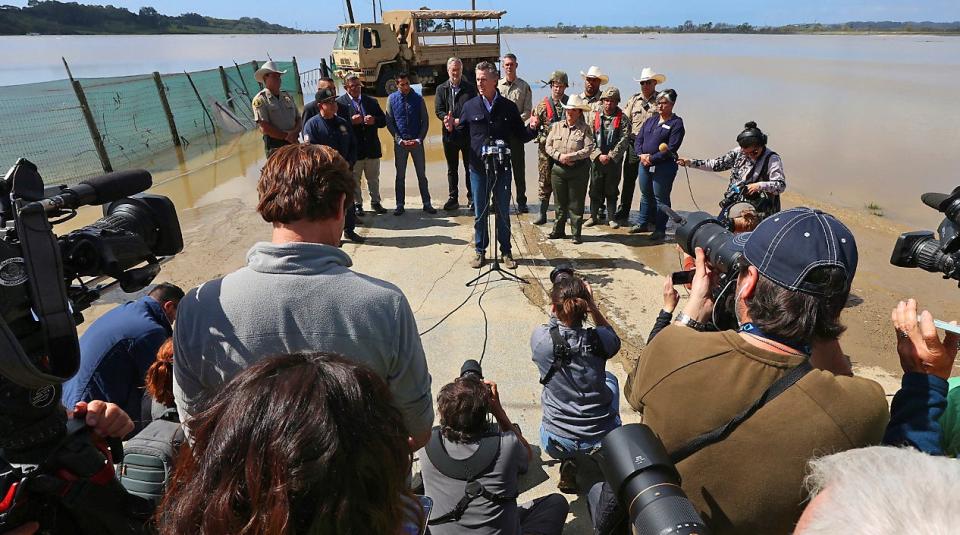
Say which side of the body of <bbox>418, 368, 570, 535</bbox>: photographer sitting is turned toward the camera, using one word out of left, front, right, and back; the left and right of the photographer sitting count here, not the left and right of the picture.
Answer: back

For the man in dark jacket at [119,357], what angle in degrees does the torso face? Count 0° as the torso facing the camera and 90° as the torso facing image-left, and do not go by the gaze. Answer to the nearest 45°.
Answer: approximately 225°

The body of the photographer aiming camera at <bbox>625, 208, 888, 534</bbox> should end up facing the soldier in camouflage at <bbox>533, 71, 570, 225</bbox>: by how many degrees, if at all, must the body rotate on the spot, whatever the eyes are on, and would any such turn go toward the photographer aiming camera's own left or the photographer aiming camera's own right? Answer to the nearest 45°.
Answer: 0° — they already face them

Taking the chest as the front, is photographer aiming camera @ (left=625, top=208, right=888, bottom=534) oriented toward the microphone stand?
yes

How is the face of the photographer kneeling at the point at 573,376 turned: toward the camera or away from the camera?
away from the camera

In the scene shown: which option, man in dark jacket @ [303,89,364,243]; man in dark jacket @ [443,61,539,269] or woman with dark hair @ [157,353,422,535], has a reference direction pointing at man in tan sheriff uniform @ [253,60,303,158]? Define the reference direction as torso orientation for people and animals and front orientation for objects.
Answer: the woman with dark hair

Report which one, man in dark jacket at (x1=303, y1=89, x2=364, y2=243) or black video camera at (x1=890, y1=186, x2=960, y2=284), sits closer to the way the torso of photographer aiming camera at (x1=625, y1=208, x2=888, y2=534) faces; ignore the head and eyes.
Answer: the man in dark jacket

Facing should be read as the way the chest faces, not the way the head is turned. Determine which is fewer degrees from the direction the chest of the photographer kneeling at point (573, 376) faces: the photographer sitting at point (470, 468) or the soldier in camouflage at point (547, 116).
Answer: the soldier in camouflage

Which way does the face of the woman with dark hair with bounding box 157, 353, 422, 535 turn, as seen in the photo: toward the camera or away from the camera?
away from the camera

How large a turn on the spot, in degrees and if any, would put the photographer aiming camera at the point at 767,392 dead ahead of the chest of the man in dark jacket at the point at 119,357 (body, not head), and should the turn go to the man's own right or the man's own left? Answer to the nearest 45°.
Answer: approximately 90° to the man's own right

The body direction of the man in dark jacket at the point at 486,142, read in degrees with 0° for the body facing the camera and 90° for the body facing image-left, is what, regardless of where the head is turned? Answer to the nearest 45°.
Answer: approximately 0°

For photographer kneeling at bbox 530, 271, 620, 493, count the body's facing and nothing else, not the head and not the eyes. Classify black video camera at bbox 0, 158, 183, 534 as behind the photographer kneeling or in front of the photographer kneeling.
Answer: behind
